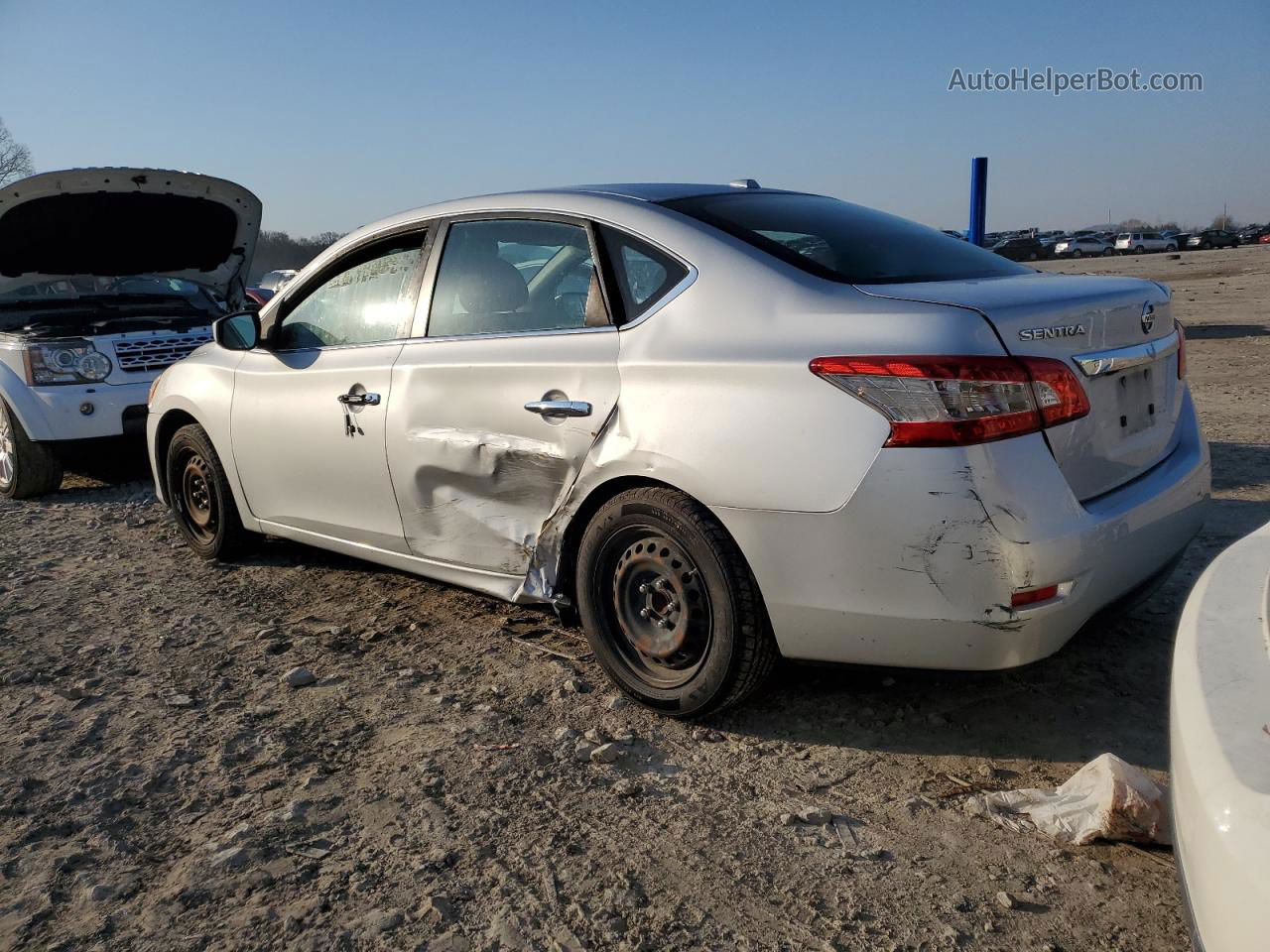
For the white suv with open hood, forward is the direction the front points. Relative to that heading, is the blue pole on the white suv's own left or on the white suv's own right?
on the white suv's own left

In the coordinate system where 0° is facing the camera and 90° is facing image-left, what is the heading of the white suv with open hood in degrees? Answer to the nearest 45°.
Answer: approximately 315°

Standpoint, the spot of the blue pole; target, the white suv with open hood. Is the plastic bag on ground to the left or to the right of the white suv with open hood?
left

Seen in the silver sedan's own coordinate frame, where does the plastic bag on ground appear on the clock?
The plastic bag on ground is roughly at 6 o'clock from the silver sedan.

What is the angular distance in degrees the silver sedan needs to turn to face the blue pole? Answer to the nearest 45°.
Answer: approximately 45° to its right

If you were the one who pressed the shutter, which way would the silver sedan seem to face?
facing away from the viewer and to the left of the viewer
